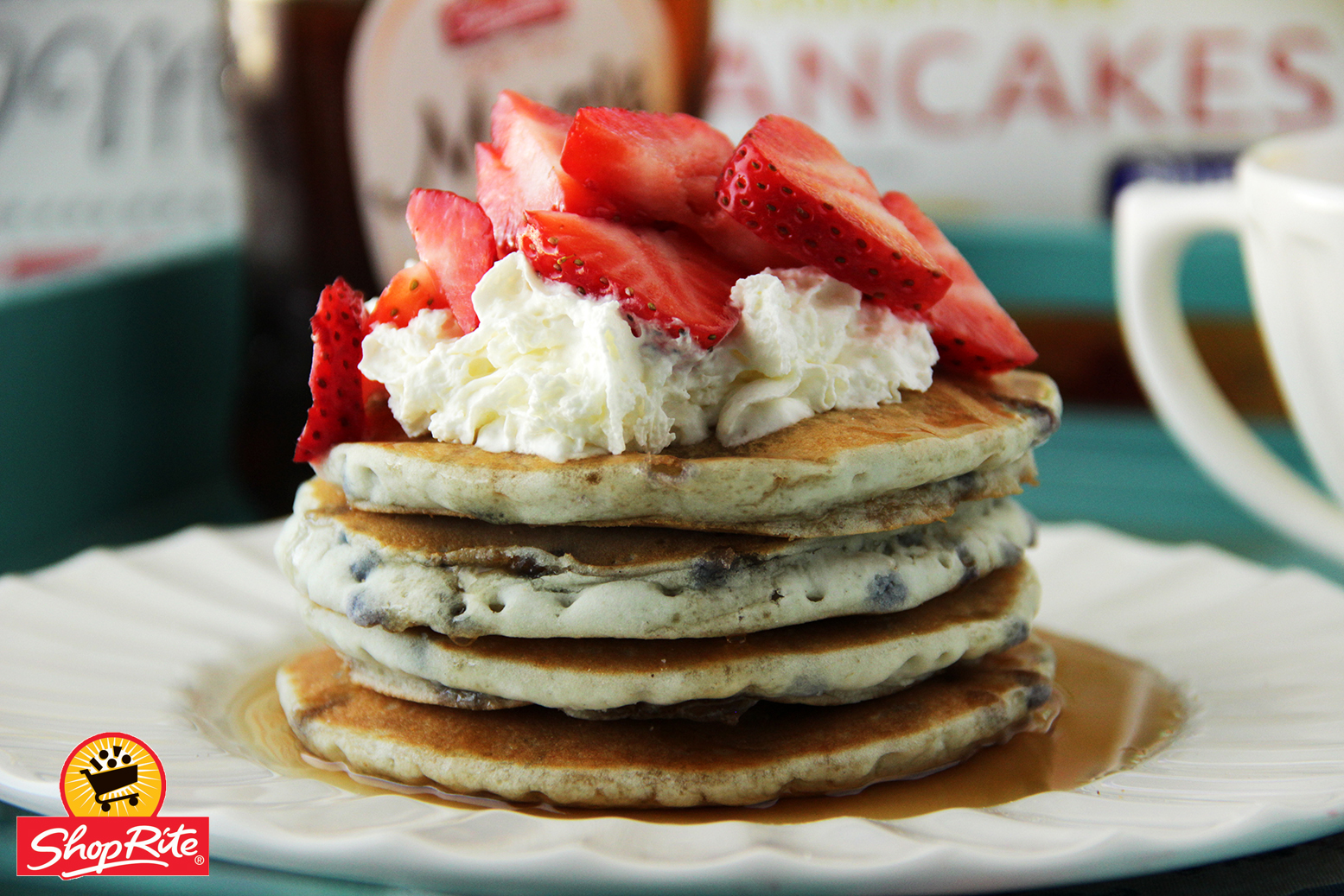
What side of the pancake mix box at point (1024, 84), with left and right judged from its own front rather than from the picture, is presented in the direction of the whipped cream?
front

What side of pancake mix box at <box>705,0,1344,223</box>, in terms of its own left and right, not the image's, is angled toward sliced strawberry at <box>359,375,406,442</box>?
front

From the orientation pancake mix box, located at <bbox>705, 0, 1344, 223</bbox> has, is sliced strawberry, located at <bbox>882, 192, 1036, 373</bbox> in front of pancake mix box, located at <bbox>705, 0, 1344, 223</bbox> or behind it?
in front

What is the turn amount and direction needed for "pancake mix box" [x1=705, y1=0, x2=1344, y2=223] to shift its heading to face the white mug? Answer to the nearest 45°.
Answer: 0° — it already faces it

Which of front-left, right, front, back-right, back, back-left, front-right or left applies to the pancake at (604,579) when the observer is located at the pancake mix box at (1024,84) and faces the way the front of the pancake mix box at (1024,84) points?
front

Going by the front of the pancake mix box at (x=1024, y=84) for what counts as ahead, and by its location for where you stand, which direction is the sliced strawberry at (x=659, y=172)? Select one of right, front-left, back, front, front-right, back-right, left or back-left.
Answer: front

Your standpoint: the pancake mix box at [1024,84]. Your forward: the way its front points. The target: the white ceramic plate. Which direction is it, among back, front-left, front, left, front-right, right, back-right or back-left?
front

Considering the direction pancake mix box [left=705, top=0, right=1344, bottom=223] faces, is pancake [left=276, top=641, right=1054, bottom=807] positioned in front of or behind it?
in front

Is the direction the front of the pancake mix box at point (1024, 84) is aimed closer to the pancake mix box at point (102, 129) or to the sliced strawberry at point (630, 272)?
the sliced strawberry

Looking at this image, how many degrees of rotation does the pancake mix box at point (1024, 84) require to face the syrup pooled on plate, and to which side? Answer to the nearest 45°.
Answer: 0° — it already faces it

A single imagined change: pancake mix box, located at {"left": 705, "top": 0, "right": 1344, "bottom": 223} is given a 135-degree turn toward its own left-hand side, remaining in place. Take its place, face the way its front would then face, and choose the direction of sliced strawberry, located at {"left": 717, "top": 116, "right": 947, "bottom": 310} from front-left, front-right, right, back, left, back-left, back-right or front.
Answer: back-right

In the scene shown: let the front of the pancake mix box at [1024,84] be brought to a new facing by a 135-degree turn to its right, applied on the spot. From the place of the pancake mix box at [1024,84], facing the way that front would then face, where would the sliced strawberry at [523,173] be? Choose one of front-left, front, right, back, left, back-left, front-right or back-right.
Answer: back-left

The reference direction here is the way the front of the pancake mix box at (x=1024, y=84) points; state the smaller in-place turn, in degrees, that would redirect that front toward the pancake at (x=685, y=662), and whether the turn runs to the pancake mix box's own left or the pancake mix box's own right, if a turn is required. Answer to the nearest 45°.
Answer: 0° — it already faces it

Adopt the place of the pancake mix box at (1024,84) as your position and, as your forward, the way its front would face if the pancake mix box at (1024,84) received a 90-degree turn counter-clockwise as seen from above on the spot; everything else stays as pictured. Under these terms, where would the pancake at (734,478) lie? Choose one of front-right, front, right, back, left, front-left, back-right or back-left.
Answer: right

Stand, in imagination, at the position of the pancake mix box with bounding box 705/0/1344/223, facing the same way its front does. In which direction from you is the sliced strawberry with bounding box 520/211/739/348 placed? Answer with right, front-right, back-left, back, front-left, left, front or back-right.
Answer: front

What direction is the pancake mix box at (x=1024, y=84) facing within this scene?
toward the camera

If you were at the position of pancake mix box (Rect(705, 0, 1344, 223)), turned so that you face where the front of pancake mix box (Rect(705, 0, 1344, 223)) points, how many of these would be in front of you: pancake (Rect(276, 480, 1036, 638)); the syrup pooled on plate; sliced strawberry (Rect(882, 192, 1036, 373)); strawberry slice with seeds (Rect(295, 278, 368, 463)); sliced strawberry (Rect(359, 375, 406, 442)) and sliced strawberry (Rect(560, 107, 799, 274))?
6
